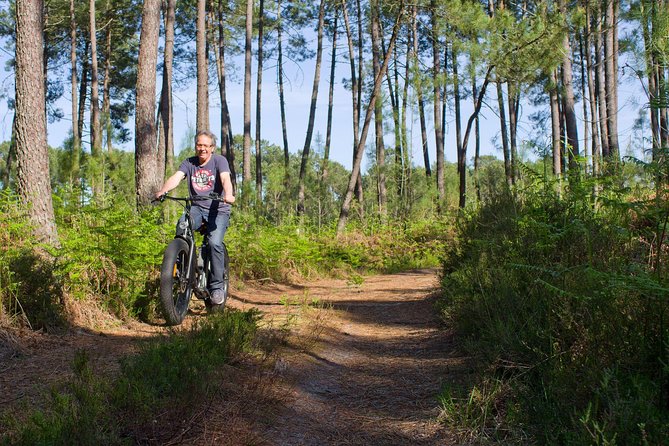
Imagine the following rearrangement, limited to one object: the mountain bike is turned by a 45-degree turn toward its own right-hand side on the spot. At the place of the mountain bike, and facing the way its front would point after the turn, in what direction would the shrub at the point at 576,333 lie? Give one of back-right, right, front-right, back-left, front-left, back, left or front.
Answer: back-left

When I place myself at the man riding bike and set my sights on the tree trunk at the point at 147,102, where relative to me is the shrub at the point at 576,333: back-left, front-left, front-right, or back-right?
back-right

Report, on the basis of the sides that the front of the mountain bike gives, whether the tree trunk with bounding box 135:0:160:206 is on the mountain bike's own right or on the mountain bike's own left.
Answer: on the mountain bike's own right

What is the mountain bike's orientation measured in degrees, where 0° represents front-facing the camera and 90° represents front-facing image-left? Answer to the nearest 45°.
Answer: approximately 45°

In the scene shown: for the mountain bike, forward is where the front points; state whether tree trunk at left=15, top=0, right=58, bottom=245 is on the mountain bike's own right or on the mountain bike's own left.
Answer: on the mountain bike's own right
